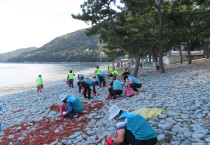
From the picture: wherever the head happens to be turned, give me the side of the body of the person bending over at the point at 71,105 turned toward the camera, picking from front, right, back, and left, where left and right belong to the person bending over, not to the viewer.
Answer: left

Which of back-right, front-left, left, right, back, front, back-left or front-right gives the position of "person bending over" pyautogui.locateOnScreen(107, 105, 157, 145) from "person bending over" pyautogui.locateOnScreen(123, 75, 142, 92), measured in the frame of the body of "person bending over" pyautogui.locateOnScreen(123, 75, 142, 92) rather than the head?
left

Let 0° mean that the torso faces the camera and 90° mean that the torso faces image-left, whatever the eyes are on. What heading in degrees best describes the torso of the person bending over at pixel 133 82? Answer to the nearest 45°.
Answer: approximately 90°

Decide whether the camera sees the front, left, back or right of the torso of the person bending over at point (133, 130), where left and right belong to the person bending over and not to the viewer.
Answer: left

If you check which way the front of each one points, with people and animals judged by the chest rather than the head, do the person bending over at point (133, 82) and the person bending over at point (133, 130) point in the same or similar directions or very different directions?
same or similar directions

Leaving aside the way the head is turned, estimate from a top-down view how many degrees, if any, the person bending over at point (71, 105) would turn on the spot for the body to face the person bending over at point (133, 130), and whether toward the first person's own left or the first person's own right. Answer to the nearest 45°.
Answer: approximately 90° to the first person's own left

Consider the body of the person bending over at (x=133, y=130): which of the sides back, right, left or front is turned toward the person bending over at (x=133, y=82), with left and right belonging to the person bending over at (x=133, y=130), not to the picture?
right

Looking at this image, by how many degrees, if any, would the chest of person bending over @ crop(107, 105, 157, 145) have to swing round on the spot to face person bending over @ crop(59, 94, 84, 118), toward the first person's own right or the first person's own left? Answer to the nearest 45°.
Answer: approximately 45° to the first person's own right

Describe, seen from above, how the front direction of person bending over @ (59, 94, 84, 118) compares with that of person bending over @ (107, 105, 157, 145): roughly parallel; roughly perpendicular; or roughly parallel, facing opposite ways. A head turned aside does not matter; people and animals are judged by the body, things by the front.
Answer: roughly parallel
